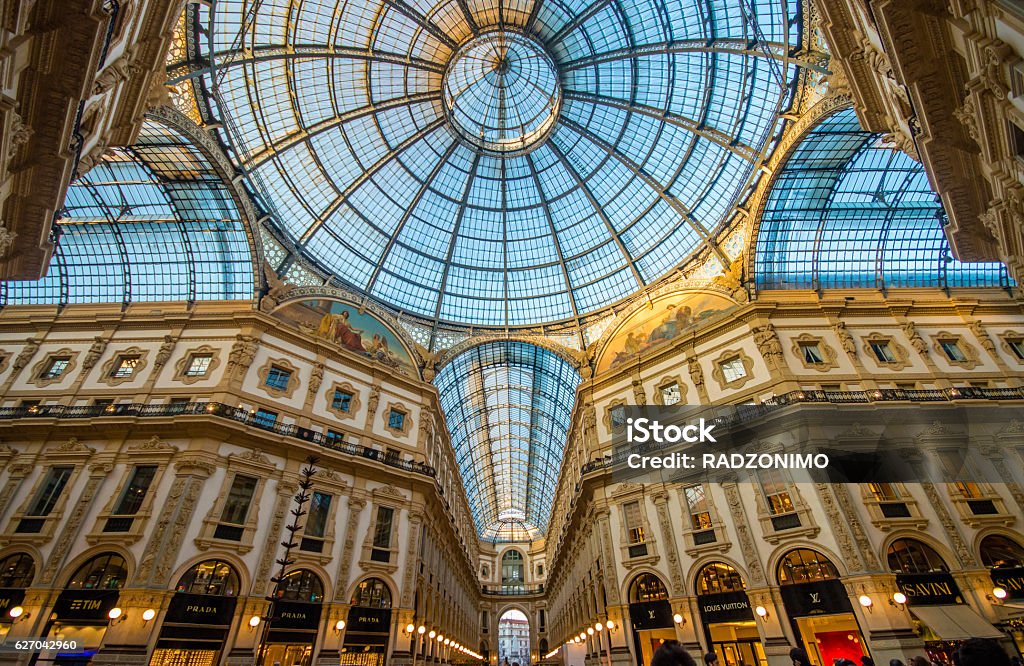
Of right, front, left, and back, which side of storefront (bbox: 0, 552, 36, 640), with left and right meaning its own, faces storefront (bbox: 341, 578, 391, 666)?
left

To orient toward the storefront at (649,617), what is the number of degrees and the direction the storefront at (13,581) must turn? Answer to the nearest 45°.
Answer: approximately 45° to its left

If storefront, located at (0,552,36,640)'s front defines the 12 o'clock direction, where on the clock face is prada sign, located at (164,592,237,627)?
The prada sign is roughly at 10 o'clock from the storefront.
